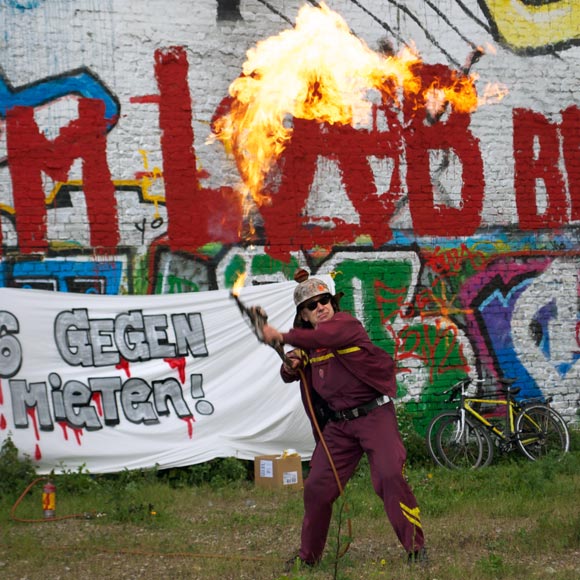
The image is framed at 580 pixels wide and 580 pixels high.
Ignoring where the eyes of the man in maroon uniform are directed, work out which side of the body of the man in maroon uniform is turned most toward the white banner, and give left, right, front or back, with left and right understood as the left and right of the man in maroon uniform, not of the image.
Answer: right

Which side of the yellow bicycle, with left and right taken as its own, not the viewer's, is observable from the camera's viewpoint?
left

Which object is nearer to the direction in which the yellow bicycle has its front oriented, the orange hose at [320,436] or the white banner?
the white banner

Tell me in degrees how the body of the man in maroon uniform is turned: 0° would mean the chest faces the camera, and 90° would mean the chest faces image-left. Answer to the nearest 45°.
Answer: approximately 45°

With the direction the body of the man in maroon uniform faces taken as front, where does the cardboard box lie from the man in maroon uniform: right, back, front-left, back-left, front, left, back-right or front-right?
back-right

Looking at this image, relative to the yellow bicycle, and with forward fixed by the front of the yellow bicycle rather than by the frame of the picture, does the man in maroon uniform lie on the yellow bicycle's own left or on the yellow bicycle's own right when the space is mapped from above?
on the yellow bicycle's own left
